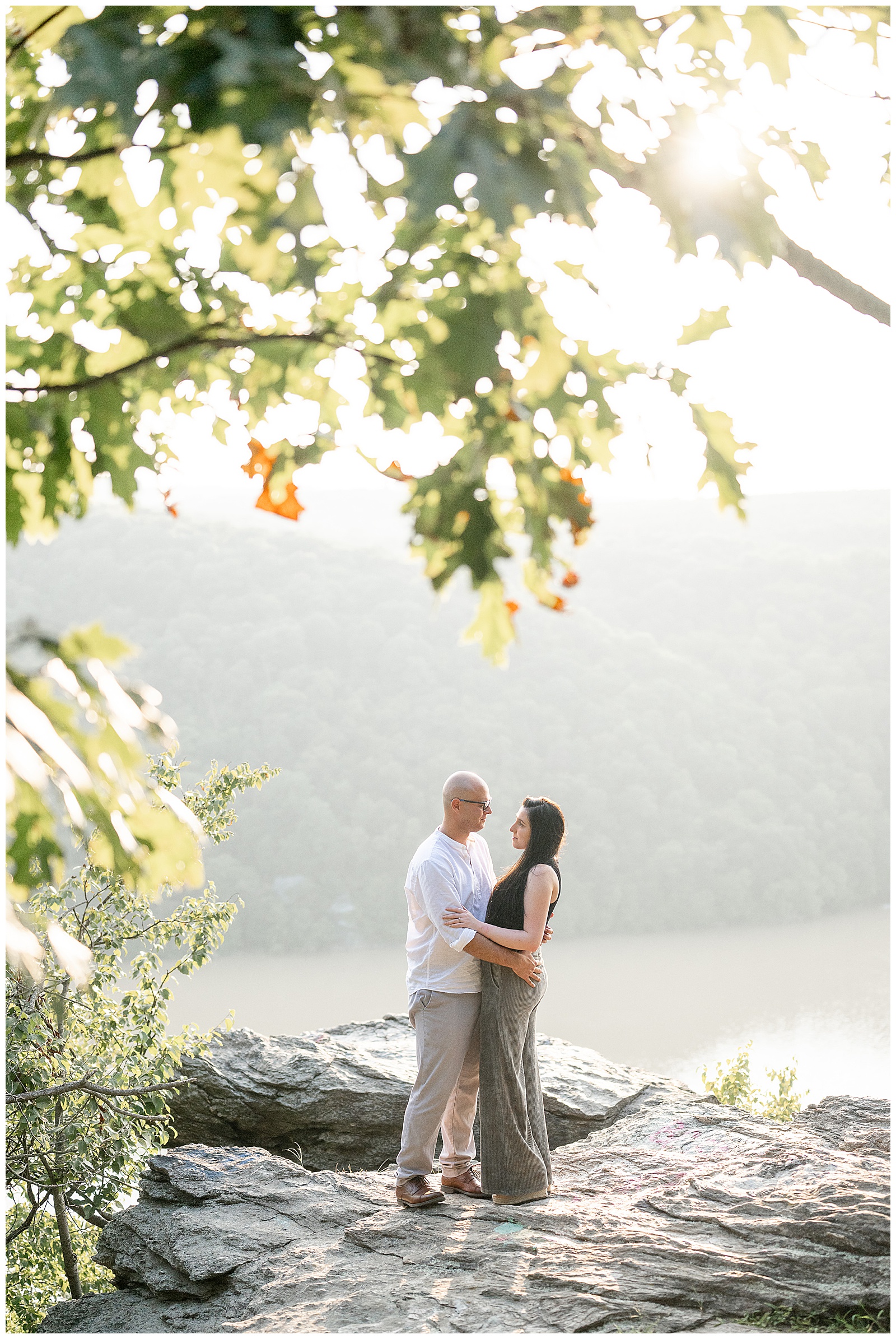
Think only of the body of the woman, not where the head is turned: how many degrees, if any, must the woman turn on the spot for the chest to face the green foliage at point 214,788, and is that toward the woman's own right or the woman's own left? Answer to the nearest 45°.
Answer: approximately 45° to the woman's own right

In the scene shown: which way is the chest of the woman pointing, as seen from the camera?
to the viewer's left

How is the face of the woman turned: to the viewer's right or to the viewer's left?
to the viewer's left

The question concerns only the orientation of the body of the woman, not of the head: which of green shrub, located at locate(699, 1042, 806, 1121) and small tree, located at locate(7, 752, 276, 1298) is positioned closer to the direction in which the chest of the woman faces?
the small tree

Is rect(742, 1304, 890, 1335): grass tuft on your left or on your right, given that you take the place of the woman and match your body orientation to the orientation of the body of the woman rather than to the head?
on your left

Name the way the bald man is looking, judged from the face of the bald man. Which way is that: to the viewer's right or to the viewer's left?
to the viewer's right
